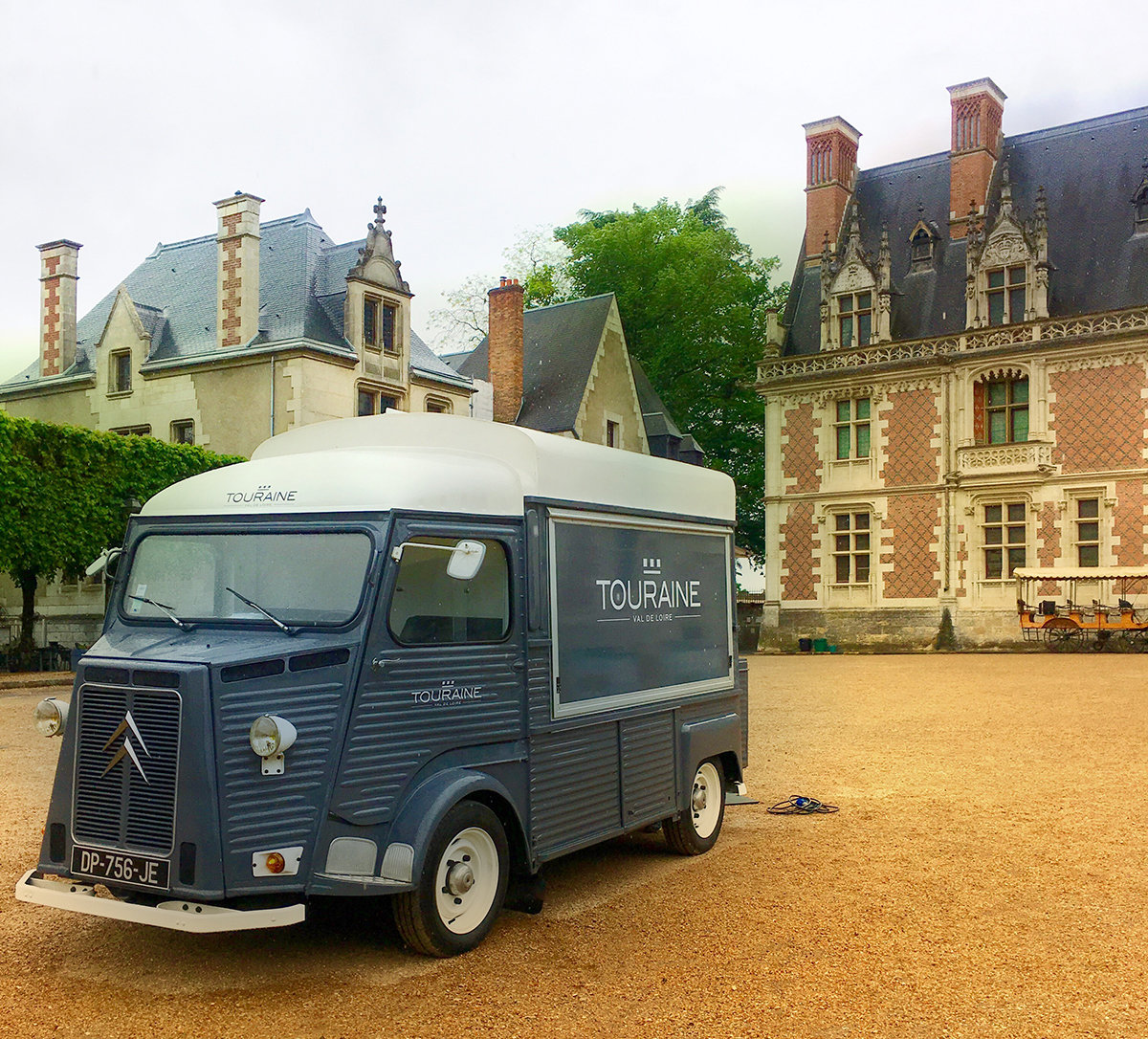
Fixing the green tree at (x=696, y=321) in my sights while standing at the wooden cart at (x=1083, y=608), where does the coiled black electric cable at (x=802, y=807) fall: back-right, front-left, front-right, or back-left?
back-left

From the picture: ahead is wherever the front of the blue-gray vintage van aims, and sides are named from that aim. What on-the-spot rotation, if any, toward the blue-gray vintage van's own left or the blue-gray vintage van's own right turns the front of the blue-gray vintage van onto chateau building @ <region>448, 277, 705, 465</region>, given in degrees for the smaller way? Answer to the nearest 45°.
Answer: approximately 135° to the blue-gray vintage van's own right

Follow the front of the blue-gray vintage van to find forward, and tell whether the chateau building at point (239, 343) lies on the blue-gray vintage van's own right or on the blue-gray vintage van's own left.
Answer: on the blue-gray vintage van's own right

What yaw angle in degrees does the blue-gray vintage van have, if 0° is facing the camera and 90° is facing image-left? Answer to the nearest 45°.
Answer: approximately 45°

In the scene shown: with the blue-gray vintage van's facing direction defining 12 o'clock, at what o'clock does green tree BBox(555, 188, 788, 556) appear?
The green tree is roughly at 5 o'clock from the blue-gray vintage van.

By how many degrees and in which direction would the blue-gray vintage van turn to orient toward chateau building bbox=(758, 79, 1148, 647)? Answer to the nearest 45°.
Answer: approximately 180°

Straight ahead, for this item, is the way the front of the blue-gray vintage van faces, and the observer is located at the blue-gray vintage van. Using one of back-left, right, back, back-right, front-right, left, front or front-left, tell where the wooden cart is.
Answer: back

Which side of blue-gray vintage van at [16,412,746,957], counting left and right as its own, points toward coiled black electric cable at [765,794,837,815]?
back
